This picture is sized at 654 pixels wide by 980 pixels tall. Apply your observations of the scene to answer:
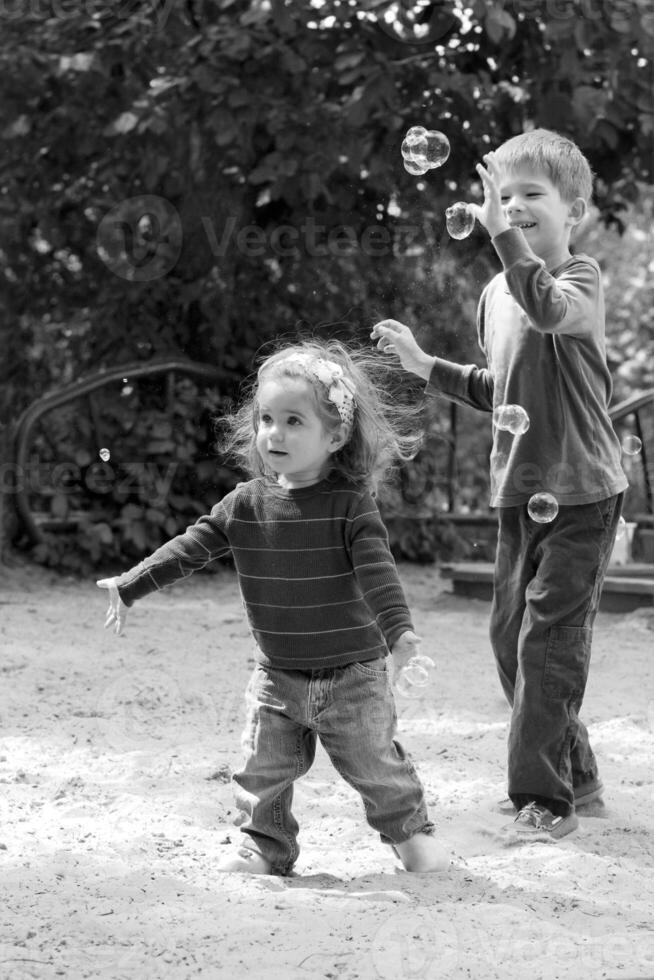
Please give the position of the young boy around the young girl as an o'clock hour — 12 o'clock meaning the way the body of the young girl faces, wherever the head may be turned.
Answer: The young boy is roughly at 8 o'clock from the young girl.

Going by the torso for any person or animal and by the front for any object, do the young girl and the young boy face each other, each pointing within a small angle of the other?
no

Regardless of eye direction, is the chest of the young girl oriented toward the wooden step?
no

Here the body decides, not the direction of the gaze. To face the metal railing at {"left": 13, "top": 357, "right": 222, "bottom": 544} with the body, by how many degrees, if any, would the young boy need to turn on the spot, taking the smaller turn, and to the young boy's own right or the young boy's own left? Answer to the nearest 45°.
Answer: approximately 90° to the young boy's own right

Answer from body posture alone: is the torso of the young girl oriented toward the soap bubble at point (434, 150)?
no

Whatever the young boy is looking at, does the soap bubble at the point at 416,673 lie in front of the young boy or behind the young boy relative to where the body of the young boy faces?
in front

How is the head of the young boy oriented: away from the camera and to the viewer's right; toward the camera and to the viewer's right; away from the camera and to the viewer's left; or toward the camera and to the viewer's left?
toward the camera and to the viewer's left

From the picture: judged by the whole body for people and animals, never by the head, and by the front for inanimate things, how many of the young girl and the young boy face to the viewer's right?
0

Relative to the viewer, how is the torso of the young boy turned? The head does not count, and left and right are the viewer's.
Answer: facing the viewer and to the left of the viewer

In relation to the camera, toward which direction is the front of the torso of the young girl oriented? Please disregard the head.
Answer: toward the camera
